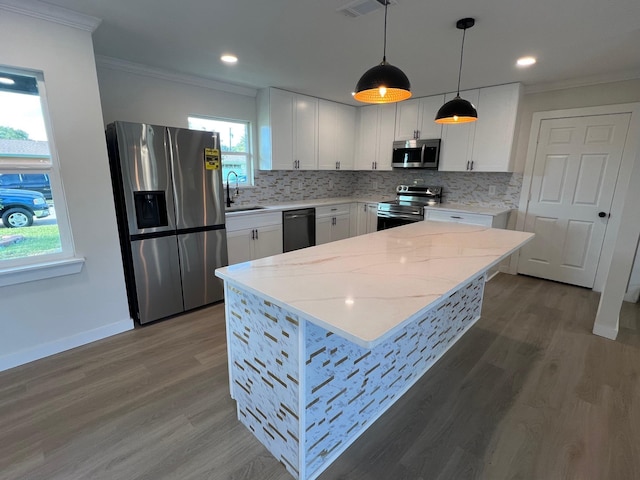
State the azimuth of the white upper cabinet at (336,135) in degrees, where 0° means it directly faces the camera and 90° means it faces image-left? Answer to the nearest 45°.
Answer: approximately 315°

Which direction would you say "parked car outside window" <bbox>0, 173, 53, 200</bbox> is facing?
to the viewer's right

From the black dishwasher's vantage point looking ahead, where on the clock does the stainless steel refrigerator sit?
The stainless steel refrigerator is roughly at 3 o'clock from the black dishwasher.

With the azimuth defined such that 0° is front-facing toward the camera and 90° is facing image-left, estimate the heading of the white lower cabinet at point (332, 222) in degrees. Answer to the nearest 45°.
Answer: approximately 315°

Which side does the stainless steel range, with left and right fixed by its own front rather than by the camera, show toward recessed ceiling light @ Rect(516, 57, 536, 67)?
left

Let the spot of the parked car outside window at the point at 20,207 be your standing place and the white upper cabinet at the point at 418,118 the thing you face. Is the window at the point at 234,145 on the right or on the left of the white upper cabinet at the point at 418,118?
left

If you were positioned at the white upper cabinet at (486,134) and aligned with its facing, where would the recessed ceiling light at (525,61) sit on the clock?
The recessed ceiling light is roughly at 10 o'clock from the white upper cabinet.

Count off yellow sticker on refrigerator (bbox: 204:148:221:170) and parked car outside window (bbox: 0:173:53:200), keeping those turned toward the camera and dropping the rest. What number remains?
1
